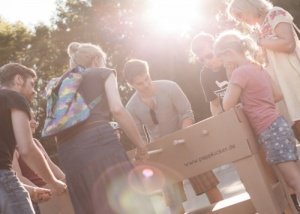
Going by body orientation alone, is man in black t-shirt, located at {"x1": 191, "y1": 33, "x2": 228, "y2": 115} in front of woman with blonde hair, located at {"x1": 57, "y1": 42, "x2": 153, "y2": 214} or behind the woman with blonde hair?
in front

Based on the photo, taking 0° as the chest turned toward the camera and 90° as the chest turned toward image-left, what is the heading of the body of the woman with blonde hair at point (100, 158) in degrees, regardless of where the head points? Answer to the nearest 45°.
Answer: approximately 225°

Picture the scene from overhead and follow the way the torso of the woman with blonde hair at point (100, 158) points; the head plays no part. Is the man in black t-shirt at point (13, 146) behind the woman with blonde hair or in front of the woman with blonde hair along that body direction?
behind

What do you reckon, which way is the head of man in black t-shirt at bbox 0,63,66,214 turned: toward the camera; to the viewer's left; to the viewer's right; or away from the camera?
to the viewer's right

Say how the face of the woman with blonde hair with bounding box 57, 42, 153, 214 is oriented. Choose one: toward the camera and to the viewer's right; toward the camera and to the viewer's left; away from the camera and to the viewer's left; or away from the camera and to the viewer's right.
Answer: away from the camera and to the viewer's right

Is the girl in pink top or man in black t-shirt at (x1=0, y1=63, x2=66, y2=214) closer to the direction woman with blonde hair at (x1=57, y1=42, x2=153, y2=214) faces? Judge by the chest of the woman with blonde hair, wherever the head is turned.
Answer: the girl in pink top

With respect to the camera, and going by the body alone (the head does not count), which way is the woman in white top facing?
to the viewer's left

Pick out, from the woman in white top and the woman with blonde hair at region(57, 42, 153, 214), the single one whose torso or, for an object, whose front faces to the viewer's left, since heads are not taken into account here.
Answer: the woman in white top

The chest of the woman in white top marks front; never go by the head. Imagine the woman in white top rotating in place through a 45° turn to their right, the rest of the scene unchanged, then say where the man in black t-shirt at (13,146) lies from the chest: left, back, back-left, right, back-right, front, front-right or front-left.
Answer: left

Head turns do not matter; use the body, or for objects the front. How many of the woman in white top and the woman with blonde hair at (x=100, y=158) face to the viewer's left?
1

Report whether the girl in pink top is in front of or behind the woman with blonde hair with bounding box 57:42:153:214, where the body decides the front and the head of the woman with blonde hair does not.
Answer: in front
